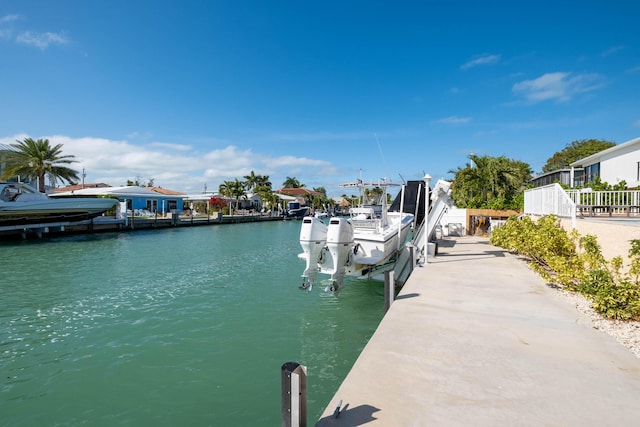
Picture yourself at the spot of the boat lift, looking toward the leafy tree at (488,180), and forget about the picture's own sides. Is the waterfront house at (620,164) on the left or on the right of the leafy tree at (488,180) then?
right

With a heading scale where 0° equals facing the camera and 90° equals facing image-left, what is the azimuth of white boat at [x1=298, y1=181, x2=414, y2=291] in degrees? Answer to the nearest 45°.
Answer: approximately 225°

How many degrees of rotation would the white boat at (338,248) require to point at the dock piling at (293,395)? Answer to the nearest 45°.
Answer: approximately 135° to its right

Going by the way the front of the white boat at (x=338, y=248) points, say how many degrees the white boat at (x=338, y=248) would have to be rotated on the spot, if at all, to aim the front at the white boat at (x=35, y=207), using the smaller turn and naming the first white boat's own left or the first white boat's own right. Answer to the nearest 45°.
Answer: approximately 90° to the first white boat's own left

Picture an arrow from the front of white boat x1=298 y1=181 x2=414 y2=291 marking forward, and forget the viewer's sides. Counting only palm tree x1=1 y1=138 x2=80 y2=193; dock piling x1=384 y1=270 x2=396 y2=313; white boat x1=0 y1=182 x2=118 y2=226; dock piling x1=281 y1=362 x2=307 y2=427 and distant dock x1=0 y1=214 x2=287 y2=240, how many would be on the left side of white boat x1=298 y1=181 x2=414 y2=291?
3

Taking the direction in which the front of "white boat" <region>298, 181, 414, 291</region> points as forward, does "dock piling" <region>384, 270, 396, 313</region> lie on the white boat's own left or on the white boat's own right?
on the white boat's own right
